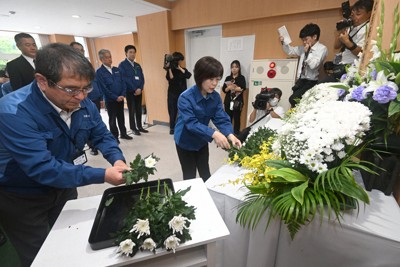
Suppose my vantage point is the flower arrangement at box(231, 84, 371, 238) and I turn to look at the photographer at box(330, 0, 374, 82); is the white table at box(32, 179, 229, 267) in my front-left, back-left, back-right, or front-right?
back-left

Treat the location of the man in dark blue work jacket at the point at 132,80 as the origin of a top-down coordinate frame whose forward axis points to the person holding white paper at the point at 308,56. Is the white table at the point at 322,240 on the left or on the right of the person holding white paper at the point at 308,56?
right

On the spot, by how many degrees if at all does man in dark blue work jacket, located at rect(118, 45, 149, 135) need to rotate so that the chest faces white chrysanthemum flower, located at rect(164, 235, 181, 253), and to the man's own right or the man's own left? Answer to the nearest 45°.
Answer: approximately 45° to the man's own right

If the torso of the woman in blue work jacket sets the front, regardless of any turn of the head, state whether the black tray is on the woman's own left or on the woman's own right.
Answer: on the woman's own right

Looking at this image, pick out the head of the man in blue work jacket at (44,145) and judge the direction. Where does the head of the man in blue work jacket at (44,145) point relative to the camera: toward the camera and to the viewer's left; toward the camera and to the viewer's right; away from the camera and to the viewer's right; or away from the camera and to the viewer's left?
toward the camera and to the viewer's right

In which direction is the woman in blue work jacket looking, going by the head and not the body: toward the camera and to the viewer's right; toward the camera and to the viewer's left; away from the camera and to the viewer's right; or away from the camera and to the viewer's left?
toward the camera and to the viewer's right

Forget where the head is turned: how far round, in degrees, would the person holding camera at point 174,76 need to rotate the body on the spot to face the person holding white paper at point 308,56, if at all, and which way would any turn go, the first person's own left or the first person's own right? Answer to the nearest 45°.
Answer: approximately 90° to the first person's own left

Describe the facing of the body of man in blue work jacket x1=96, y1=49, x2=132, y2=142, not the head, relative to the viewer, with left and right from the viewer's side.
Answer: facing the viewer and to the right of the viewer

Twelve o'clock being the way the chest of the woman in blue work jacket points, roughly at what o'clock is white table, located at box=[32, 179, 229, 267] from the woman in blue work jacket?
The white table is roughly at 2 o'clock from the woman in blue work jacket.

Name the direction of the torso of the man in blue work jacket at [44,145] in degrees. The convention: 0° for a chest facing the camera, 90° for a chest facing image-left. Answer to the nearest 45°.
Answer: approximately 315°

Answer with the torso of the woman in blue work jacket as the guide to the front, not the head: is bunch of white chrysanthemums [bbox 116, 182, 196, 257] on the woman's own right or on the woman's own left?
on the woman's own right
